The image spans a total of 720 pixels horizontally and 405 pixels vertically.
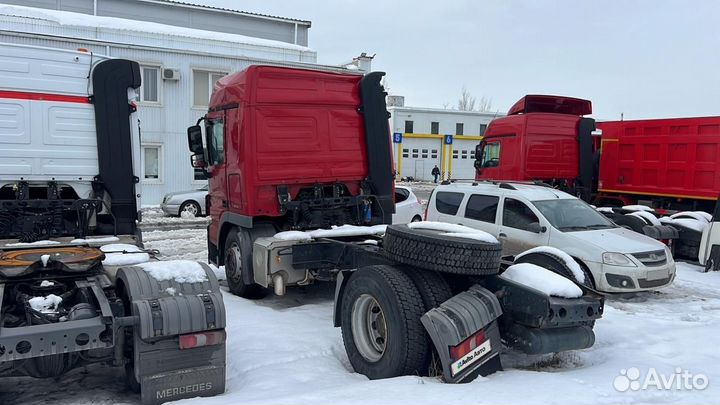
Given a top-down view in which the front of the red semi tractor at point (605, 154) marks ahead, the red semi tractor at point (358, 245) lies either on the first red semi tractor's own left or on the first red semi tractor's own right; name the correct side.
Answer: on the first red semi tractor's own left

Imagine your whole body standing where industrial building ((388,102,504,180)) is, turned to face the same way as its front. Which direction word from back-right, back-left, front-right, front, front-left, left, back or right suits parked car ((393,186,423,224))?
front

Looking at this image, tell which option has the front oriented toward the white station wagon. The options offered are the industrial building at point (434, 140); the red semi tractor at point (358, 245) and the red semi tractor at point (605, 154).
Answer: the industrial building

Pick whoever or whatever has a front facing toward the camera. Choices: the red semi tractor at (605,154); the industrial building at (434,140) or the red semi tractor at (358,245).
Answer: the industrial building

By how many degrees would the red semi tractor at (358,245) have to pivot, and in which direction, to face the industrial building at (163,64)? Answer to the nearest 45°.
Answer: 0° — it already faces it

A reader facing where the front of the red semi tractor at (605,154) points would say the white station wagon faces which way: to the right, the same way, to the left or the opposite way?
the opposite way

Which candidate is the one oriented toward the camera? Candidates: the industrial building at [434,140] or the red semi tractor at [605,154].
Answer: the industrial building

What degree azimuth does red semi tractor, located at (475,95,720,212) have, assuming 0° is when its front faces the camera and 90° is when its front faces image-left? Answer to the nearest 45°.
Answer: approximately 135°

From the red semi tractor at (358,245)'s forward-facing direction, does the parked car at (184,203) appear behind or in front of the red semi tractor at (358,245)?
in front

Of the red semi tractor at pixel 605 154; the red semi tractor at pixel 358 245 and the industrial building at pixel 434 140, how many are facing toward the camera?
1

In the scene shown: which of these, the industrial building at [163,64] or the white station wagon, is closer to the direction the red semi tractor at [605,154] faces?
the industrial building

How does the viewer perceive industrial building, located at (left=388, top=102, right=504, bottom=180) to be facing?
facing the viewer

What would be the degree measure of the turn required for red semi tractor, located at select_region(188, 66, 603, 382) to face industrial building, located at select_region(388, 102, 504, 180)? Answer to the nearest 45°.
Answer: approximately 45° to its right

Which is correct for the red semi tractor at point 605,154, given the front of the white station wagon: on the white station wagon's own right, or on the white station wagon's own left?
on the white station wagon's own left

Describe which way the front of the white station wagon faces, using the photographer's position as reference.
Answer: facing the viewer and to the right of the viewer

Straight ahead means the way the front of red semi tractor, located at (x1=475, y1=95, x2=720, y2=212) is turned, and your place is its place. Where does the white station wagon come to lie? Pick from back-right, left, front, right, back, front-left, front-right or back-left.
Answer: back-left

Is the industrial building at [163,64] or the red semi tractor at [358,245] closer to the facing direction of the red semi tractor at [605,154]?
the industrial building
